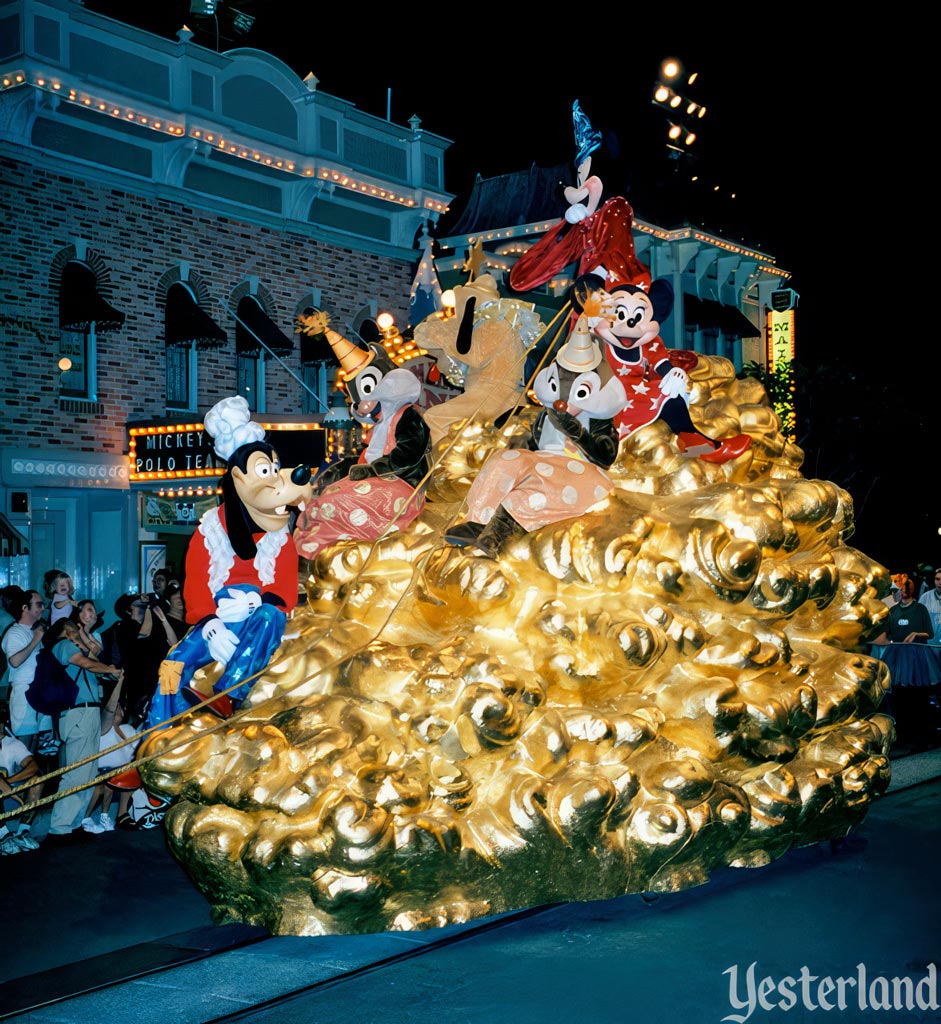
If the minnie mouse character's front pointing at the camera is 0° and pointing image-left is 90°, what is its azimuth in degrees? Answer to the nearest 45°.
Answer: approximately 0°

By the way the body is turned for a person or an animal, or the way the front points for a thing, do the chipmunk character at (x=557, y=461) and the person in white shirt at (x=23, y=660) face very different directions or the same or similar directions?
very different directions

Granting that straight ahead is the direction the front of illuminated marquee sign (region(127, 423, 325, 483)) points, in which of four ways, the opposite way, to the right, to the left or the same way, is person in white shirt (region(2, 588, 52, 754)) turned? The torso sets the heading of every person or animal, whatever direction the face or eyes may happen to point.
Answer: to the left

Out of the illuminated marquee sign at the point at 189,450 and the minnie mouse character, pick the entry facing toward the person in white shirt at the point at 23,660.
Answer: the illuminated marquee sign

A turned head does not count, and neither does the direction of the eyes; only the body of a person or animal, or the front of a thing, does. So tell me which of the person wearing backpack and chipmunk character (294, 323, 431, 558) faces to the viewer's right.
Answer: the person wearing backpack

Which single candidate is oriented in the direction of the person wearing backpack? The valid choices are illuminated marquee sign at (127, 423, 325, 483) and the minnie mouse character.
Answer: the illuminated marquee sign
